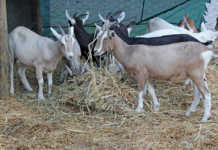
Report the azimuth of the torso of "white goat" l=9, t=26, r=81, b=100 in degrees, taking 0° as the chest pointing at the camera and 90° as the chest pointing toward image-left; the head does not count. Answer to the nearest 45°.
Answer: approximately 315°
